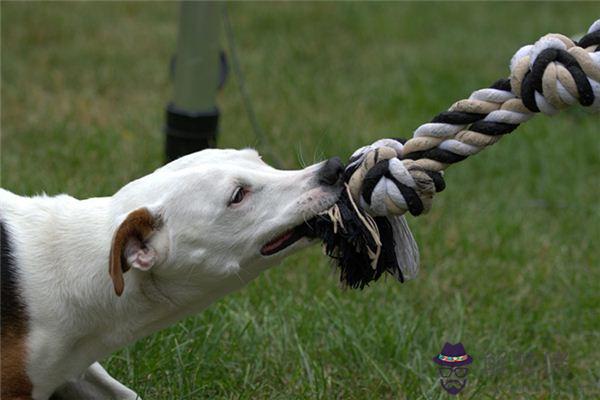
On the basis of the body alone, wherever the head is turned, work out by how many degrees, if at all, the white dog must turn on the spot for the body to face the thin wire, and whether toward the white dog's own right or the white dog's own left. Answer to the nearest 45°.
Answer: approximately 90° to the white dog's own left

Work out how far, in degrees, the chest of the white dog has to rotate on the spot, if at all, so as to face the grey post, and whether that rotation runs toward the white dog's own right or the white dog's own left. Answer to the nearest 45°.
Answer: approximately 90° to the white dog's own left

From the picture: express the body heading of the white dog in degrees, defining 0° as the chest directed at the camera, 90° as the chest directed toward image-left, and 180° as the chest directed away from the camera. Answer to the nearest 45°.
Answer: approximately 270°

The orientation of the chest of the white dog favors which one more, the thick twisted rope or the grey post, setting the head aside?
the thick twisted rope

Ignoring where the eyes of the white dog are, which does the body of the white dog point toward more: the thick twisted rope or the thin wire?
the thick twisted rope
